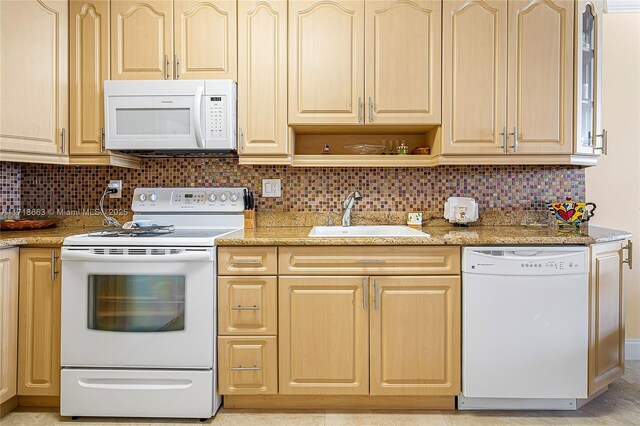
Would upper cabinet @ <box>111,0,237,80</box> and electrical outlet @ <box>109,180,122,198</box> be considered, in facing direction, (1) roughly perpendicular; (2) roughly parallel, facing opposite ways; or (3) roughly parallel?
roughly parallel

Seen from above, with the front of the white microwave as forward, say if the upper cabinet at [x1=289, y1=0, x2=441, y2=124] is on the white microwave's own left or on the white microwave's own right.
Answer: on the white microwave's own left

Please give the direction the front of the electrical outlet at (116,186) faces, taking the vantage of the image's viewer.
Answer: facing the viewer

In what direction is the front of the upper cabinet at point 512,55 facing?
toward the camera

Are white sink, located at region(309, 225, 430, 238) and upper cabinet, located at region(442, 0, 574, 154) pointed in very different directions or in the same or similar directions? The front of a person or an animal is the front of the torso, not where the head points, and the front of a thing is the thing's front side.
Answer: same or similar directions

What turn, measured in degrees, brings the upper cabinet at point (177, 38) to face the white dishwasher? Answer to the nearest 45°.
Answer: approximately 45° to its left

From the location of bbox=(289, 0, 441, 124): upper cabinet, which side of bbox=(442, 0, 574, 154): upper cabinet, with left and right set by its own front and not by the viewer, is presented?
right

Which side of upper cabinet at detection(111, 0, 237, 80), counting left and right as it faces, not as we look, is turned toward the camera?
front

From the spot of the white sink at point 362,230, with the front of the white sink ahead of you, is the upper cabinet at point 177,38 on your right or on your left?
on your right
